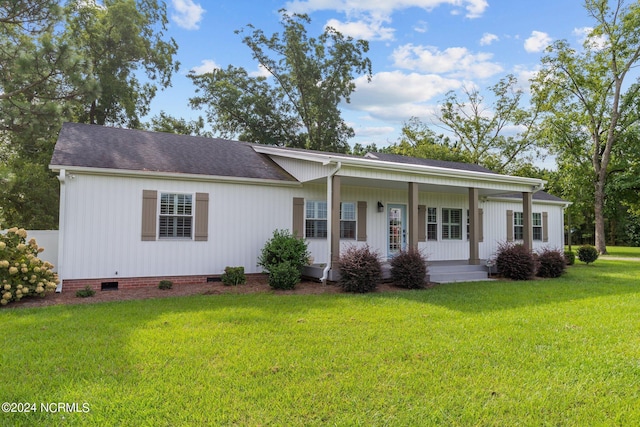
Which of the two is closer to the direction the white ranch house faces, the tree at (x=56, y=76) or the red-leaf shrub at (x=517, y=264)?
the red-leaf shrub

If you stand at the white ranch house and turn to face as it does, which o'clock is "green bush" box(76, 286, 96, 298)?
The green bush is roughly at 3 o'clock from the white ranch house.

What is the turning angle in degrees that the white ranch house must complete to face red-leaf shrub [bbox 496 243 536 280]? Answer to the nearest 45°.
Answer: approximately 45° to its left

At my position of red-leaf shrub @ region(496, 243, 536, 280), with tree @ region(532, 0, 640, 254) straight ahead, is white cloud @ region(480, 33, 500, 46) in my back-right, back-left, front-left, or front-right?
front-left

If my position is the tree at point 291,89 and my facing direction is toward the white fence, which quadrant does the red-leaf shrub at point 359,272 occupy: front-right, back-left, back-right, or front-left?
front-left

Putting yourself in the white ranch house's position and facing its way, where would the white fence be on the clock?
The white fence is roughly at 4 o'clock from the white ranch house.

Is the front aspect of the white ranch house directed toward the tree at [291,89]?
no

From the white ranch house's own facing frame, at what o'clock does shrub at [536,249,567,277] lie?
The shrub is roughly at 10 o'clock from the white ranch house.

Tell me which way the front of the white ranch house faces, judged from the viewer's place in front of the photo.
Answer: facing the viewer and to the right of the viewer

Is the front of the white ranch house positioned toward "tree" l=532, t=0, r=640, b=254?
no

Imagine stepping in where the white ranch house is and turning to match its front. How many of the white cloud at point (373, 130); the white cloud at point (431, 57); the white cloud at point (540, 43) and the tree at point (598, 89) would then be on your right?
0

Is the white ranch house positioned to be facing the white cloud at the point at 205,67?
no
